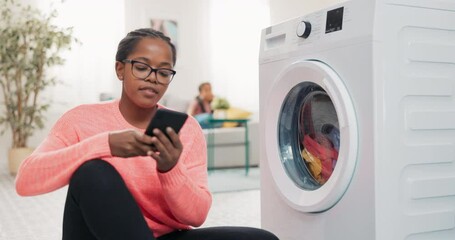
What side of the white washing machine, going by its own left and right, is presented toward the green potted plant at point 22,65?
right

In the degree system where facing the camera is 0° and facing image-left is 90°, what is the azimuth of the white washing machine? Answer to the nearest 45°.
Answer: approximately 45°
